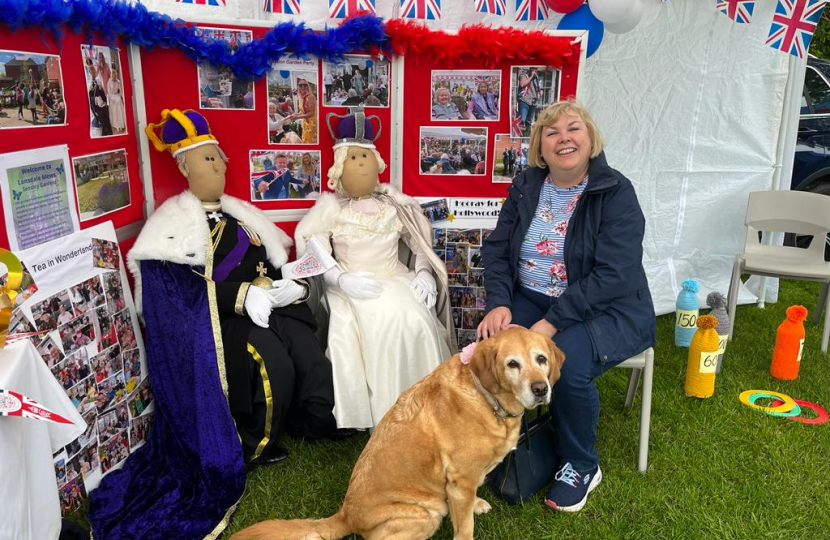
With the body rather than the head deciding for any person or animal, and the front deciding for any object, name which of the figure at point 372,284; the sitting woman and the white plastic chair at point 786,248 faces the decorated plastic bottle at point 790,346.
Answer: the white plastic chair

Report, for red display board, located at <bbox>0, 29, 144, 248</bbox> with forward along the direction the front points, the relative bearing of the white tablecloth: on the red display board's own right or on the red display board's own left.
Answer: on the red display board's own right

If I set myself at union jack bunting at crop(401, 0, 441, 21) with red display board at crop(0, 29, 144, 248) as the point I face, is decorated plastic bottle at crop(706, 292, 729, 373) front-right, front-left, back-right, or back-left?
back-left

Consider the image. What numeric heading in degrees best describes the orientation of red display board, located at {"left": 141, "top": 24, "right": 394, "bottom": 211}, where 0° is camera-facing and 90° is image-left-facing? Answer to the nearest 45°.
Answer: approximately 0°

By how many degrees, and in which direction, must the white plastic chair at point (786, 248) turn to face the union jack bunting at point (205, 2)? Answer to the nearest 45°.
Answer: approximately 45° to its right

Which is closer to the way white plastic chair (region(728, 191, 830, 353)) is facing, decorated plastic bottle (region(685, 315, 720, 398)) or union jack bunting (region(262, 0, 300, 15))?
the decorated plastic bottle

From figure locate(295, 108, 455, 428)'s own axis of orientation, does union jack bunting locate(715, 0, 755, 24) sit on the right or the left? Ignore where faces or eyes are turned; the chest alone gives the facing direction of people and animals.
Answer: on its left
